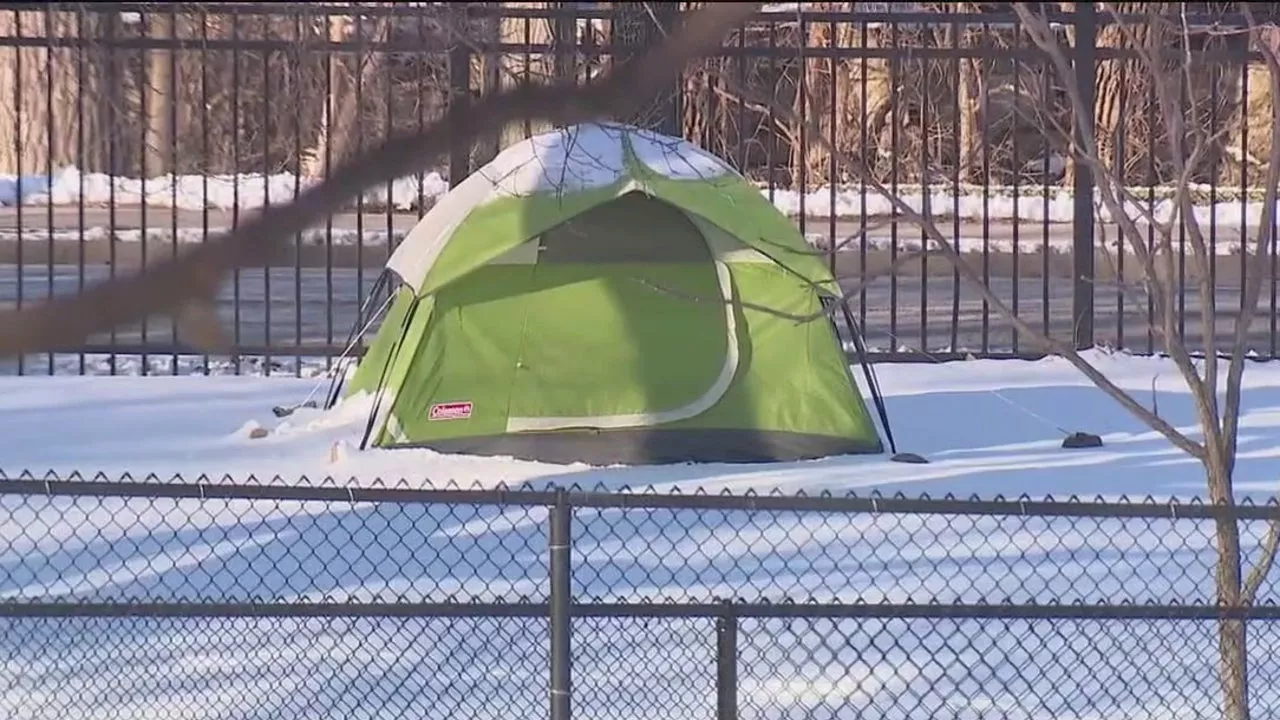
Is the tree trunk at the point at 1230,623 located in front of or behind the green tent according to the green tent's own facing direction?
in front

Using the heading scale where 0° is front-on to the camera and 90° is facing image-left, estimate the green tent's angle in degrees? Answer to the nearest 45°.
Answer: approximately 0°

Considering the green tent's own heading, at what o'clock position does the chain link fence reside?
The chain link fence is roughly at 12 o'clock from the green tent.
